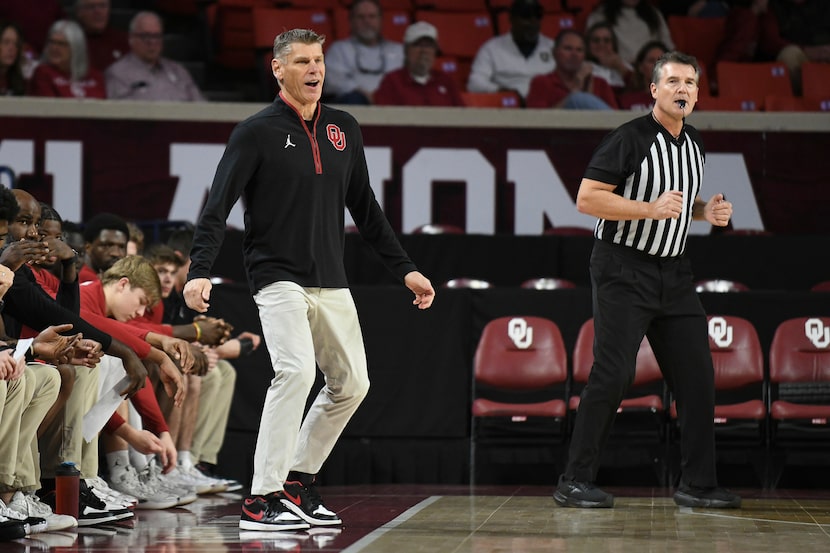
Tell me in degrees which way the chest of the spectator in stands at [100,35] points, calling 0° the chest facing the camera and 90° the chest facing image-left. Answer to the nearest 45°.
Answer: approximately 0°

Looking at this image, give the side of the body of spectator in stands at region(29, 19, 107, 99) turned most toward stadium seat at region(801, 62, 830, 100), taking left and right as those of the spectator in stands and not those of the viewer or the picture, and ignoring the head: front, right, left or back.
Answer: left

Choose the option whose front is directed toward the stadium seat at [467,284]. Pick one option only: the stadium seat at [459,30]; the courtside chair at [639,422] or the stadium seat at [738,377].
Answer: the stadium seat at [459,30]

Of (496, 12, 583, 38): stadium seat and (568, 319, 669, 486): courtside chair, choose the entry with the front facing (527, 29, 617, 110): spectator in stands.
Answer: the stadium seat

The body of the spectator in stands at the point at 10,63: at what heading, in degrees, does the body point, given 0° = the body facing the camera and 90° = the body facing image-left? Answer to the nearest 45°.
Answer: approximately 0°

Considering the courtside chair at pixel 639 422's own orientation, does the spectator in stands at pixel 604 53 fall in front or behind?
behind

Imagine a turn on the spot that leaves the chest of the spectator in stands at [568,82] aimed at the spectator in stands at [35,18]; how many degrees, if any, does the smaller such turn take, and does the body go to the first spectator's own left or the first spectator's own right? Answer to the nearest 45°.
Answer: approximately 90° to the first spectator's own right
